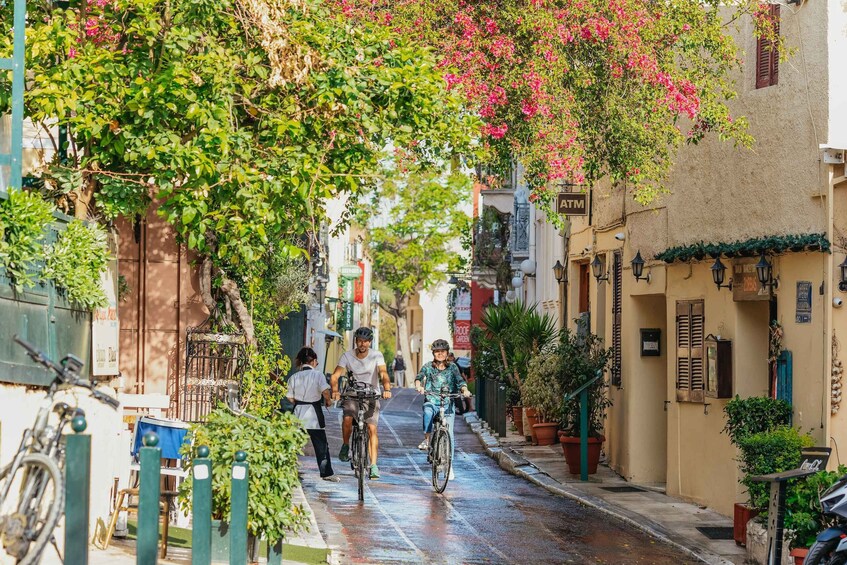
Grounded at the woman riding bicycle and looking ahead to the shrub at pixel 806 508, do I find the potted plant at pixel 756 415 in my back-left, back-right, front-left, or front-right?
front-left

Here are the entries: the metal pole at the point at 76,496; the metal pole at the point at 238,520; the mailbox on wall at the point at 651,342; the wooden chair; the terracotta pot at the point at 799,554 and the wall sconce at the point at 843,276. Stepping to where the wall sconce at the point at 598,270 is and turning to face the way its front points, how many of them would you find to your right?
0

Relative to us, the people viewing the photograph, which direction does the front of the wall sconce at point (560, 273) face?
facing the viewer and to the left of the viewer

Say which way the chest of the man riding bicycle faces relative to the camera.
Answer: toward the camera

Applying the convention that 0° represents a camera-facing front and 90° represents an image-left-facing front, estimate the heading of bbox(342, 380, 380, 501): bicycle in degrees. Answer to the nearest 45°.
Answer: approximately 0°

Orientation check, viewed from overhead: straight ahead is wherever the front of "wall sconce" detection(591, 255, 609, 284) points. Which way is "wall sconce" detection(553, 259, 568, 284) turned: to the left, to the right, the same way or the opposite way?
the same way

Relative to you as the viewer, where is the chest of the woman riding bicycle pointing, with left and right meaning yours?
facing the viewer

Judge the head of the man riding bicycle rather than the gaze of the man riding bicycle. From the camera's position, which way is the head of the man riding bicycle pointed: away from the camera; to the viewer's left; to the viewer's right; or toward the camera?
toward the camera

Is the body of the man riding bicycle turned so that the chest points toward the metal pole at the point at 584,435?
no

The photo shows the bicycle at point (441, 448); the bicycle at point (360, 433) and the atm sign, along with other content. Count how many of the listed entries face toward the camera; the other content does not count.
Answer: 3

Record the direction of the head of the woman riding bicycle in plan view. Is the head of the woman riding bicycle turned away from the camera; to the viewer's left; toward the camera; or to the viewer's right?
toward the camera

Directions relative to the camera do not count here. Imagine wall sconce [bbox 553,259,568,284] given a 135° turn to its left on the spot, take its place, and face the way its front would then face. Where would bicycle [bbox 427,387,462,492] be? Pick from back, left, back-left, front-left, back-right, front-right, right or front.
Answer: right

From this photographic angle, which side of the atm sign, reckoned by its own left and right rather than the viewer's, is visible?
front

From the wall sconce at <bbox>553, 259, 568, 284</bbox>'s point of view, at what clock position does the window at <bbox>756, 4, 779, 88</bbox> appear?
The window is roughly at 10 o'clock from the wall sconce.

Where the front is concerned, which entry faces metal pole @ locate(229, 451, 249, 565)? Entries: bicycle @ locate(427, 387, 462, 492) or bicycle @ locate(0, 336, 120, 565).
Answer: bicycle @ locate(427, 387, 462, 492)

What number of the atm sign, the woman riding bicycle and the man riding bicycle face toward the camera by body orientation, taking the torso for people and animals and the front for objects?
3
